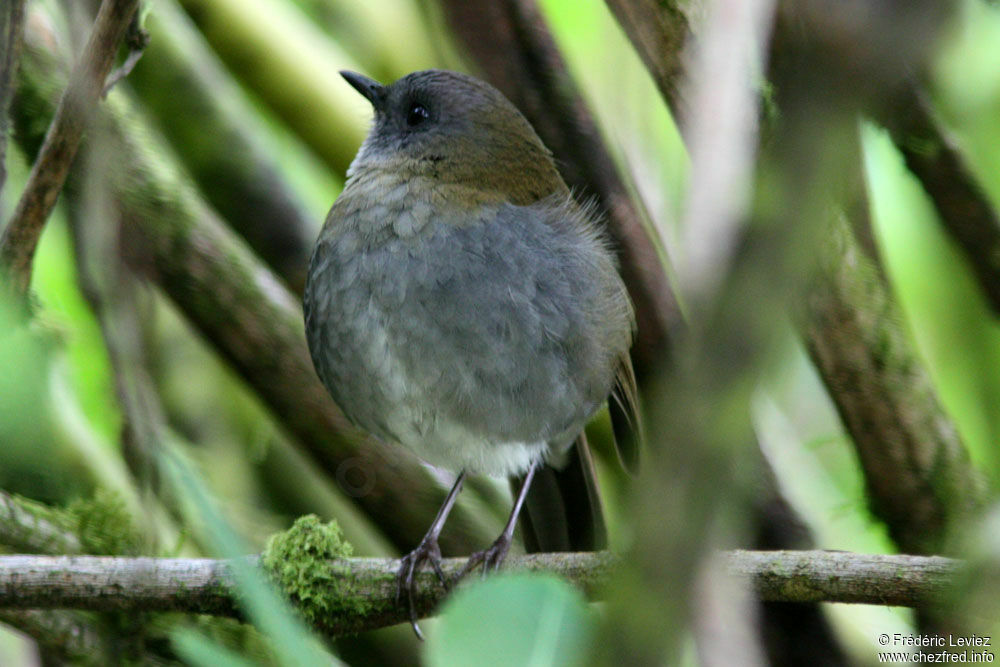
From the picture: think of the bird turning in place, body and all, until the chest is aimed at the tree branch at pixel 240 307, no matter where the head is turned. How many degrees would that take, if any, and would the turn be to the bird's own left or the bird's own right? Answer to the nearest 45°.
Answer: approximately 90° to the bird's own right

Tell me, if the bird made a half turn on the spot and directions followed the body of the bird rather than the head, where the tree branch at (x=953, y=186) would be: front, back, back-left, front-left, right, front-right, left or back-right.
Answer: front-right

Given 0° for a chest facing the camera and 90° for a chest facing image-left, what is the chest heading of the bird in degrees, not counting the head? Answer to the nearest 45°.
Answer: approximately 45°
